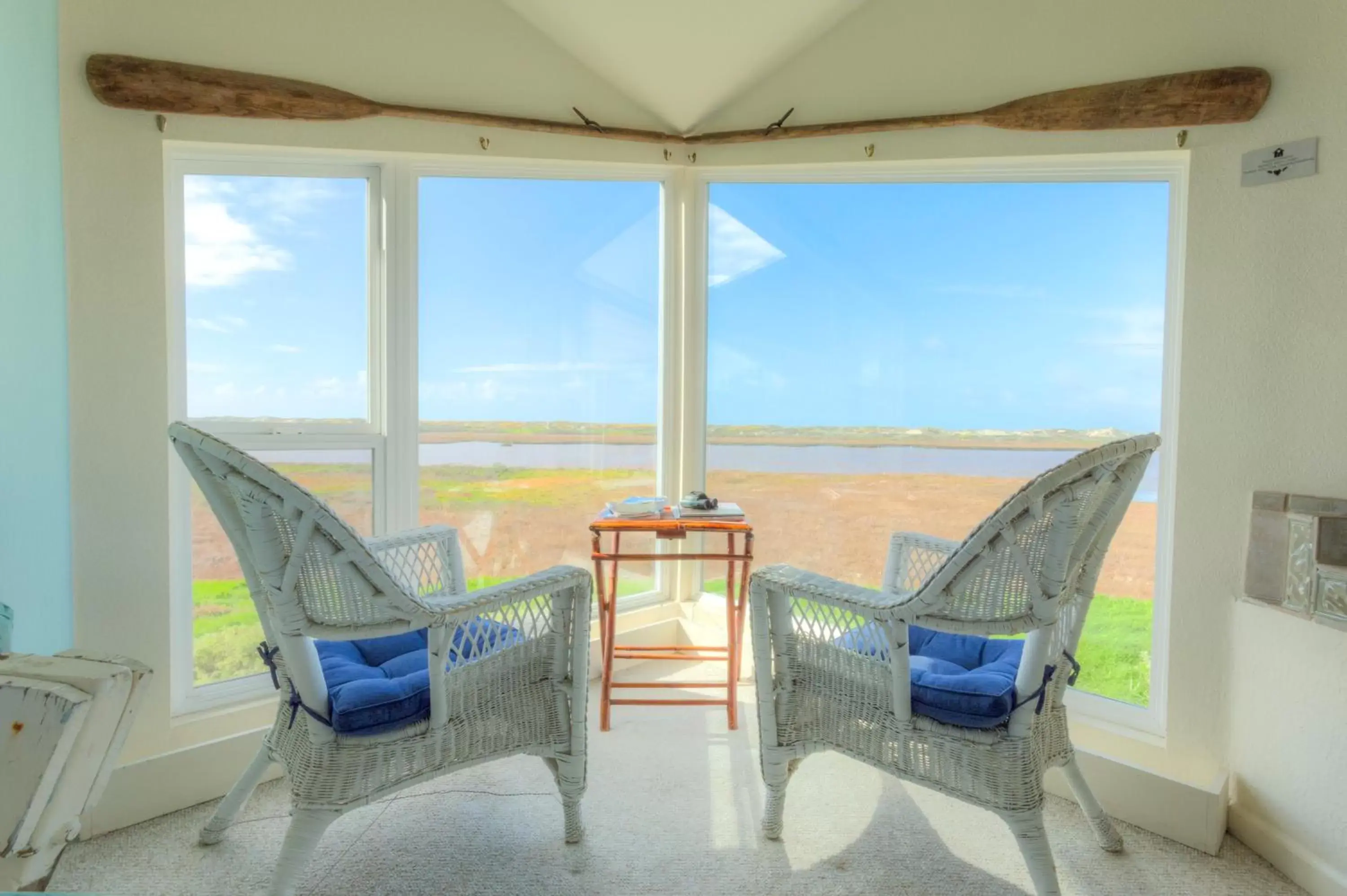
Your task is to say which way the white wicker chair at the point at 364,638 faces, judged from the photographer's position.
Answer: facing away from the viewer and to the right of the viewer

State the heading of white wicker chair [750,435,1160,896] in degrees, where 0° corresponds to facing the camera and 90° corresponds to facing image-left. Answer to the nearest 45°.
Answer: approximately 135°

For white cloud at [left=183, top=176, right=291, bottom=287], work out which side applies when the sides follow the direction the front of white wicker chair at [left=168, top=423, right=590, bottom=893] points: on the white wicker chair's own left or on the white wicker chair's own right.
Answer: on the white wicker chair's own left

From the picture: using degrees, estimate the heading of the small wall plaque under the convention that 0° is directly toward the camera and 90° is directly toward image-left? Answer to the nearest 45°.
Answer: approximately 45°

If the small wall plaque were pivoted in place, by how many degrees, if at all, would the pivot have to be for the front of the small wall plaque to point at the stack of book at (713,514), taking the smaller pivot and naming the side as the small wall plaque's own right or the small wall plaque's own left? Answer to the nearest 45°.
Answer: approximately 45° to the small wall plaque's own right
